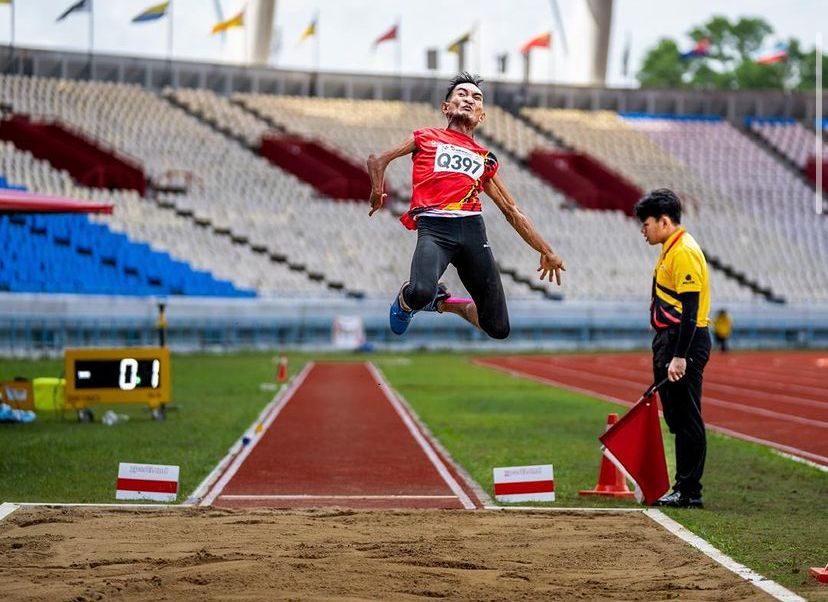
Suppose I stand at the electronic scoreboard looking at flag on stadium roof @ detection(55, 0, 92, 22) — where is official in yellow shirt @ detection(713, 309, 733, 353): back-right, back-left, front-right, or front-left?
front-right

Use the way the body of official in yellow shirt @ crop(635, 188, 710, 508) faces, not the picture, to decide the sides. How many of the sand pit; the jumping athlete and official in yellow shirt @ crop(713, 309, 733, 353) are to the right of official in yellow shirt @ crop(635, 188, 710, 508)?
1

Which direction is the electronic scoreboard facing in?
toward the camera

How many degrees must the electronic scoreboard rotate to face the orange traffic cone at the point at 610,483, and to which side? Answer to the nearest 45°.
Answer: approximately 45° to its left

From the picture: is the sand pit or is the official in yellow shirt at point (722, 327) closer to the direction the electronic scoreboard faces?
the sand pit

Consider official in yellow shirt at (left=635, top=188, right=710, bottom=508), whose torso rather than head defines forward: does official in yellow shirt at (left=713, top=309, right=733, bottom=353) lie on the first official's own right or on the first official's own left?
on the first official's own right

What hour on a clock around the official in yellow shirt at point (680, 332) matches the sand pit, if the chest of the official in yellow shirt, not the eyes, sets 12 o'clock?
The sand pit is roughly at 10 o'clock from the official in yellow shirt.

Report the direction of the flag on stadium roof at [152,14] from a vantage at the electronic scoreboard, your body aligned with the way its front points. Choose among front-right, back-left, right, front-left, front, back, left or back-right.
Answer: back

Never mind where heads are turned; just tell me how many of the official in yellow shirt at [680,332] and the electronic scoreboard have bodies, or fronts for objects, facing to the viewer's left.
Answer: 1

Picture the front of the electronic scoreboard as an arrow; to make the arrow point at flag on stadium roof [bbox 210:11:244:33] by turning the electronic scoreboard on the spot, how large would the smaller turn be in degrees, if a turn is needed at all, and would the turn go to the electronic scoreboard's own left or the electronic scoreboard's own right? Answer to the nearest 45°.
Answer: approximately 180°

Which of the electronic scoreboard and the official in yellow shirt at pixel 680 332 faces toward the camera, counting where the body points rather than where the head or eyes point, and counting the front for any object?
the electronic scoreboard

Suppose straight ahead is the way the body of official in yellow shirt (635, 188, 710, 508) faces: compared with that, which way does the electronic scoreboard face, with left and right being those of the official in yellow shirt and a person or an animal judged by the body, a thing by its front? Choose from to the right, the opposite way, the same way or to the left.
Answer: to the left

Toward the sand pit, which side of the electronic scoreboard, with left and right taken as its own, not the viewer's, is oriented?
front

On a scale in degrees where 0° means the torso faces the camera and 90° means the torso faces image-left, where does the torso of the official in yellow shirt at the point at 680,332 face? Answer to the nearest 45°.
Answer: approximately 90°

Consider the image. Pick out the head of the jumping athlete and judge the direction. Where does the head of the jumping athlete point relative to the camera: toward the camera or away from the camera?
toward the camera
